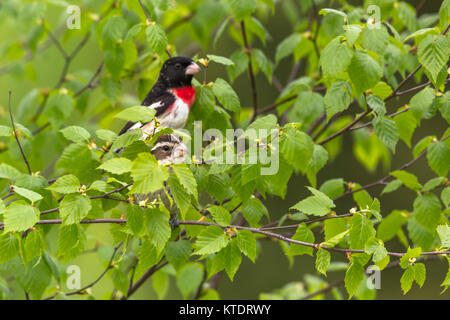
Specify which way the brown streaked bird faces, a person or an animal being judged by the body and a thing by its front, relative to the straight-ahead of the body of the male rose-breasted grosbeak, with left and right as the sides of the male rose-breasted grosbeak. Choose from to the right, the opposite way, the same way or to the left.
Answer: the same way

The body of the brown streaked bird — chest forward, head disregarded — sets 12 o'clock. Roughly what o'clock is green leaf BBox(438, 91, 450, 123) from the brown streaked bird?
The green leaf is roughly at 11 o'clock from the brown streaked bird.

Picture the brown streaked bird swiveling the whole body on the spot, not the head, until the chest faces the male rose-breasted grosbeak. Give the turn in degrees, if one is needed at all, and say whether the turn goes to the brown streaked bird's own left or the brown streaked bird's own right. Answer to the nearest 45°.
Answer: approximately 135° to the brown streaked bird's own left

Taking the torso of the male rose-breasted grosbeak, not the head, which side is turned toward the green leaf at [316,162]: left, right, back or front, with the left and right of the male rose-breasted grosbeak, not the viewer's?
front

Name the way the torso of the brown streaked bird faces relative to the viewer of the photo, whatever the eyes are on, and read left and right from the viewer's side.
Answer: facing the viewer and to the right of the viewer

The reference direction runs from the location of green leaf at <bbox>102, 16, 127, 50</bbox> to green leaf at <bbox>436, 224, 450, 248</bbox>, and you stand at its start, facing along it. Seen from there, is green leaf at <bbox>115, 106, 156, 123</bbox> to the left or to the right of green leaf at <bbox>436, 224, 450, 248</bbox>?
right

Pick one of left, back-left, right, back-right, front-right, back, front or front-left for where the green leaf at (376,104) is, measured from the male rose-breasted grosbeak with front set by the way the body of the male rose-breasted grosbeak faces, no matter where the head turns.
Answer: front

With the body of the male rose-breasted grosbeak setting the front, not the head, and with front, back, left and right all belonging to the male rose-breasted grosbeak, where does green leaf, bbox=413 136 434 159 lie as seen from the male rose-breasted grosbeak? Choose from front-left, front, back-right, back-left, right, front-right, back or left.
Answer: front

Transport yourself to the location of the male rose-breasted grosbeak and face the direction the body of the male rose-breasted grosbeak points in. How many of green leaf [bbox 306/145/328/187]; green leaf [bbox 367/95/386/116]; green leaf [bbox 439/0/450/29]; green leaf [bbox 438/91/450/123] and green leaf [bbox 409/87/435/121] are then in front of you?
5

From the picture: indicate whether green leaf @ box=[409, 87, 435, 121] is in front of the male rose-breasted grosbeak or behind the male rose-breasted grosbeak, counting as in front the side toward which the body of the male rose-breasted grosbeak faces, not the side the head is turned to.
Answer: in front

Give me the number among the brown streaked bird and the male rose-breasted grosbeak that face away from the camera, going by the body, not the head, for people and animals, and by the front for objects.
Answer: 0

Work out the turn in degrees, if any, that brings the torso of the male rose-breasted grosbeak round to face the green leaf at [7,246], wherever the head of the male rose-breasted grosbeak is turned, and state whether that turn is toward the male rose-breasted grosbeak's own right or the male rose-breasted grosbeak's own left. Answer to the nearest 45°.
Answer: approximately 90° to the male rose-breasted grosbeak's own right
